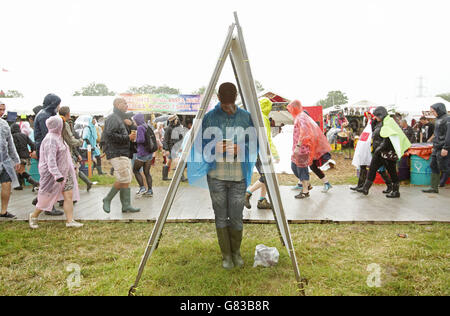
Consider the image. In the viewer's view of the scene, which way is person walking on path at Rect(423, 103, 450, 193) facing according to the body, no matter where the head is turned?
to the viewer's left

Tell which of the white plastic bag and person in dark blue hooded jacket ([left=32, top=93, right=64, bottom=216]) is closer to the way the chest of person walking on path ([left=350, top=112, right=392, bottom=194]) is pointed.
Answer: the person in dark blue hooded jacket

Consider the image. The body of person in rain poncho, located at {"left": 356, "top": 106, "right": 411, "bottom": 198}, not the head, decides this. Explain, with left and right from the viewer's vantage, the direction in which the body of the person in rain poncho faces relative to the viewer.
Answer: facing to the left of the viewer

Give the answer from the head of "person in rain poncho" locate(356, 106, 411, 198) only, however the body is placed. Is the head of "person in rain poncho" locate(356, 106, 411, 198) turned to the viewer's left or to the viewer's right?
to the viewer's left

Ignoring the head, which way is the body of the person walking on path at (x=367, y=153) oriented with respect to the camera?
to the viewer's left

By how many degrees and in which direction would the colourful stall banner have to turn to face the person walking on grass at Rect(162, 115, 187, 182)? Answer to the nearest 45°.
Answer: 0° — it already faces them
